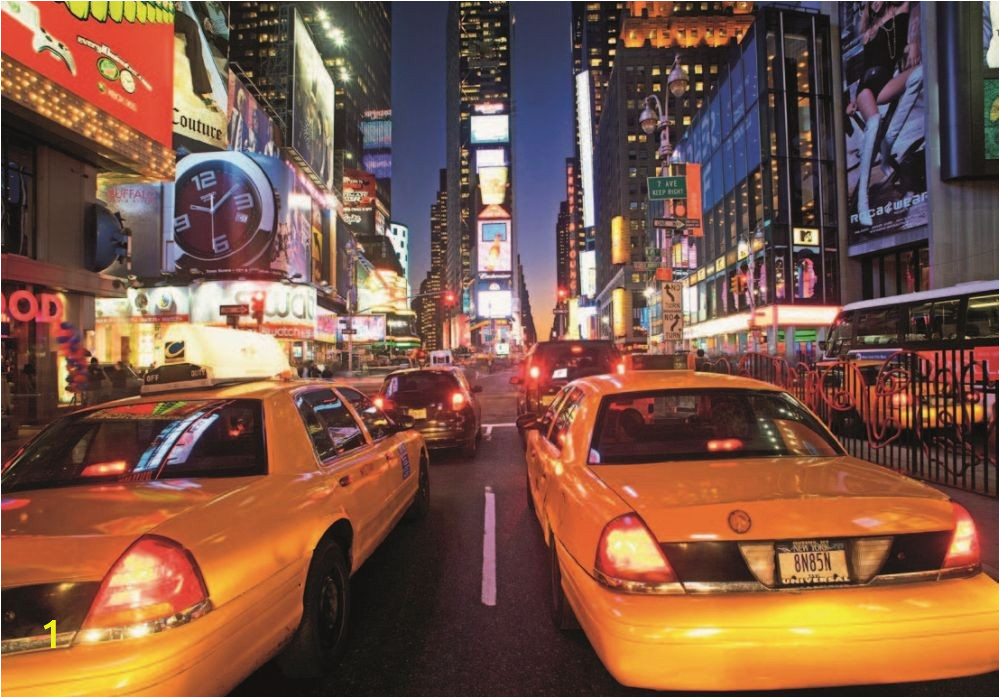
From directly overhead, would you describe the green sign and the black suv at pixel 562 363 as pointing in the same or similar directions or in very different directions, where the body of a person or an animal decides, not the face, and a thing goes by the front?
very different directions

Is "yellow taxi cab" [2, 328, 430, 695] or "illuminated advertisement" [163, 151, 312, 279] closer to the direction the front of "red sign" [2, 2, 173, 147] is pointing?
the yellow taxi cab

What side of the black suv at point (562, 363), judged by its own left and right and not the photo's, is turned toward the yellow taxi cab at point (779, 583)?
back

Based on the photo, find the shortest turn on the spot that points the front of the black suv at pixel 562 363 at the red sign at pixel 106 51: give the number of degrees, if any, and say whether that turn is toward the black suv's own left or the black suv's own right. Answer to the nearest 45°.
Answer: approximately 90° to the black suv's own left

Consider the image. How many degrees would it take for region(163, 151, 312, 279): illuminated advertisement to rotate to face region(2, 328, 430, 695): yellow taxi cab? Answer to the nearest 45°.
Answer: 0° — it already faces it

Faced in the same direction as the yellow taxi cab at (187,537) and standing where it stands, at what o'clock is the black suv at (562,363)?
The black suv is roughly at 12 o'clock from the yellow taxi cab.

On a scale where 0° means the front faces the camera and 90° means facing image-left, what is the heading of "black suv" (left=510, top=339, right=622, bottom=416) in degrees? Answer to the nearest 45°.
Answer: approximately 180°

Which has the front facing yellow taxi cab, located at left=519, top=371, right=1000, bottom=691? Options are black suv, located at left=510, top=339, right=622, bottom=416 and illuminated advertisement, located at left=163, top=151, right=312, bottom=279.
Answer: the illuminated advertisement

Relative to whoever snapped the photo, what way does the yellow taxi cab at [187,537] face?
facing away from the viewer and to the right of the viewer

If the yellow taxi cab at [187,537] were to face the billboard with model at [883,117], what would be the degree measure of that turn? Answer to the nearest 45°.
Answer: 0° — it already faces it

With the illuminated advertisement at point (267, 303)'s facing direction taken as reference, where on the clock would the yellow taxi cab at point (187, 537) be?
The yellow taxi cab is roughly at 12 o'clock from the illuminated advertisement.
